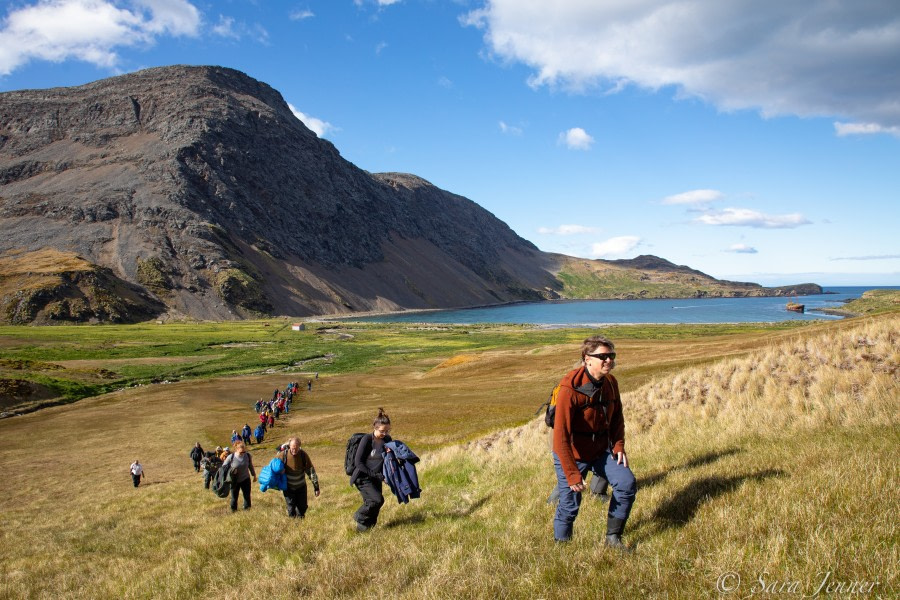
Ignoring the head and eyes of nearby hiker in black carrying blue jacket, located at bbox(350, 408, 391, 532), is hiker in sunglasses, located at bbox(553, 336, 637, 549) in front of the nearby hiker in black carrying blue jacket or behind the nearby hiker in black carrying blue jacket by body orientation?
in front

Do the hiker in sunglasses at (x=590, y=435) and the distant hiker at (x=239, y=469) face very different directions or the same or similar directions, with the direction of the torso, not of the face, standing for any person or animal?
same or similar directions

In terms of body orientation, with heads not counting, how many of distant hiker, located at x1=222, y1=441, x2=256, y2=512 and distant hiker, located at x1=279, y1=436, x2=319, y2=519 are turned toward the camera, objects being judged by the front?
2

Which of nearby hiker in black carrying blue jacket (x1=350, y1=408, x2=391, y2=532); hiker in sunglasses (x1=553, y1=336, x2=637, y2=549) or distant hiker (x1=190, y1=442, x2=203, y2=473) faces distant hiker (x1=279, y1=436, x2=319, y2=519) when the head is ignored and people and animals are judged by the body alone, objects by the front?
distant hiker (x1=190, y1=442, x2=203, y2=473)

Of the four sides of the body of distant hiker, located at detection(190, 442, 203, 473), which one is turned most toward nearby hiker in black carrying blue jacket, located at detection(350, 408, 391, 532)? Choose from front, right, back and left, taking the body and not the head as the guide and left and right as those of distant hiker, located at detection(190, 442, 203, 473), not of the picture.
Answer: front

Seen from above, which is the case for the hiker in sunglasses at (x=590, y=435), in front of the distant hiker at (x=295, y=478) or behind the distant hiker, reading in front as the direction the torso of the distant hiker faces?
in front

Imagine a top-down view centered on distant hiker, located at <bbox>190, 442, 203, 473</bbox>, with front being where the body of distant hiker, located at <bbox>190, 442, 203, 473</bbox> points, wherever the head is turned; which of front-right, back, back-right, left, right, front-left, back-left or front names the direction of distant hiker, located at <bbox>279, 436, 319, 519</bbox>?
front

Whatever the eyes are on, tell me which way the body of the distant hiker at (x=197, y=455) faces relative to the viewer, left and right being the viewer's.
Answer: facing the viewer

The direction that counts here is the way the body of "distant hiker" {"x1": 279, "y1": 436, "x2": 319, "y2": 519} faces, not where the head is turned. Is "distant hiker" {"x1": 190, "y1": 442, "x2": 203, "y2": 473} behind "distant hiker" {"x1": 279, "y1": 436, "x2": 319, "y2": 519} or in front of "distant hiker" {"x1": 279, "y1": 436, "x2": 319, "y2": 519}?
behind

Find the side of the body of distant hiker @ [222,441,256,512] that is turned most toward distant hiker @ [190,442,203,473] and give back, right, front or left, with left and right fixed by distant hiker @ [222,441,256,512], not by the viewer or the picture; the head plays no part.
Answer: back

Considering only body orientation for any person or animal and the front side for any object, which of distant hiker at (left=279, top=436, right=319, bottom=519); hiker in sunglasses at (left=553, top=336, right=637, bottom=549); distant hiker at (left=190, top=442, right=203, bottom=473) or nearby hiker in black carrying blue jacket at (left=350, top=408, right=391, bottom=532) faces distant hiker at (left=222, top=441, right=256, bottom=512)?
distant hiker at (left=190, top=442, right=203, bottom=473)

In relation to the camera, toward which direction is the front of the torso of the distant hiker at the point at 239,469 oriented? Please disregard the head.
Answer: toward the camera
